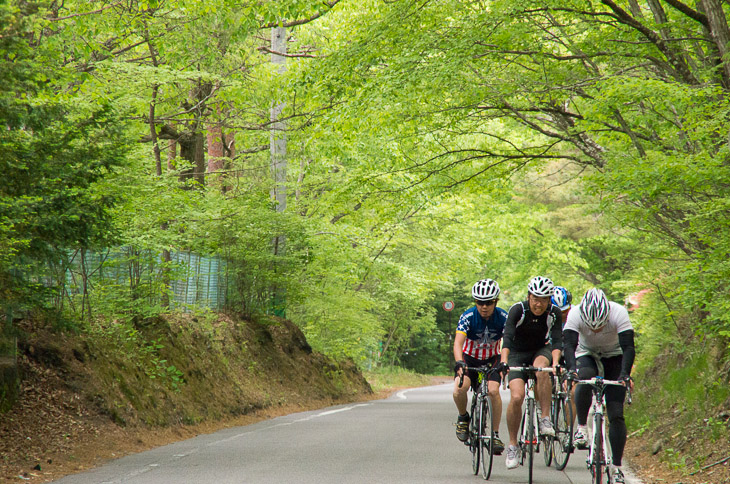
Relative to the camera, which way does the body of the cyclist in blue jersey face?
toward the camera

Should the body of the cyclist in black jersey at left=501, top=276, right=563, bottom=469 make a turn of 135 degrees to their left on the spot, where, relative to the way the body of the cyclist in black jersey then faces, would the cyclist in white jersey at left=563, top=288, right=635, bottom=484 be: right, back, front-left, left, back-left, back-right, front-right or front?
right

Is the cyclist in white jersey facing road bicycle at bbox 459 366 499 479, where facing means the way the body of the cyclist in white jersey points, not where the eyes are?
no

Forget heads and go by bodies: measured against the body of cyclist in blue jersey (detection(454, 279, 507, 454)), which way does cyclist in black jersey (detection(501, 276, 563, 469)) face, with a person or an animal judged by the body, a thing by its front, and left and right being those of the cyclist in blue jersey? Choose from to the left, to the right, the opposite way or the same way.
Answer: the same way

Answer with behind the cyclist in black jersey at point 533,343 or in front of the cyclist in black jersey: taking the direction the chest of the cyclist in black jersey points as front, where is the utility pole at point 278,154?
behind

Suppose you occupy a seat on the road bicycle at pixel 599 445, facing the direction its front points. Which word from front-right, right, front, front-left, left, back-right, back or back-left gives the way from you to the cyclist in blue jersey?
back-right

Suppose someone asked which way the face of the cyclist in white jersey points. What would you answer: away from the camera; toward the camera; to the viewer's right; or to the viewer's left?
toward the camera

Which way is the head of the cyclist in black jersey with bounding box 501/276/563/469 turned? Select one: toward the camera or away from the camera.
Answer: toward the camera

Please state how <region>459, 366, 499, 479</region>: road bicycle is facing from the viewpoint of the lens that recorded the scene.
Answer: facing the viewer

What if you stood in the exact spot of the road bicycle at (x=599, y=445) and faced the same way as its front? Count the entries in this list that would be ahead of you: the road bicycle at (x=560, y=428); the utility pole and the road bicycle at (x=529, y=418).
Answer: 0

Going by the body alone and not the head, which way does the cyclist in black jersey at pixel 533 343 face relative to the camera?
toward the camera

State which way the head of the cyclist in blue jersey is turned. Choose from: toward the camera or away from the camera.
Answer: toward the camera

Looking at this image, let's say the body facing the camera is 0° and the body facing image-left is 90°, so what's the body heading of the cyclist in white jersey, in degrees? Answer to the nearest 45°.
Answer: approximately 0°

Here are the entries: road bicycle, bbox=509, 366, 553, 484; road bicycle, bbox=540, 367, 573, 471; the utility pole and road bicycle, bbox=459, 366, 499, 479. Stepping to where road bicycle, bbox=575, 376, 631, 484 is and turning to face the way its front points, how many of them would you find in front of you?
0

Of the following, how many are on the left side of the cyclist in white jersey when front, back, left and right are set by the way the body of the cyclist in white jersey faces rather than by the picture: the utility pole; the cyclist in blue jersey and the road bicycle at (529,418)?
0

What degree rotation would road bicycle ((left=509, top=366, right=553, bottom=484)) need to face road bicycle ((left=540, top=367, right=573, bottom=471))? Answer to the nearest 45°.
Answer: approximately 180°
